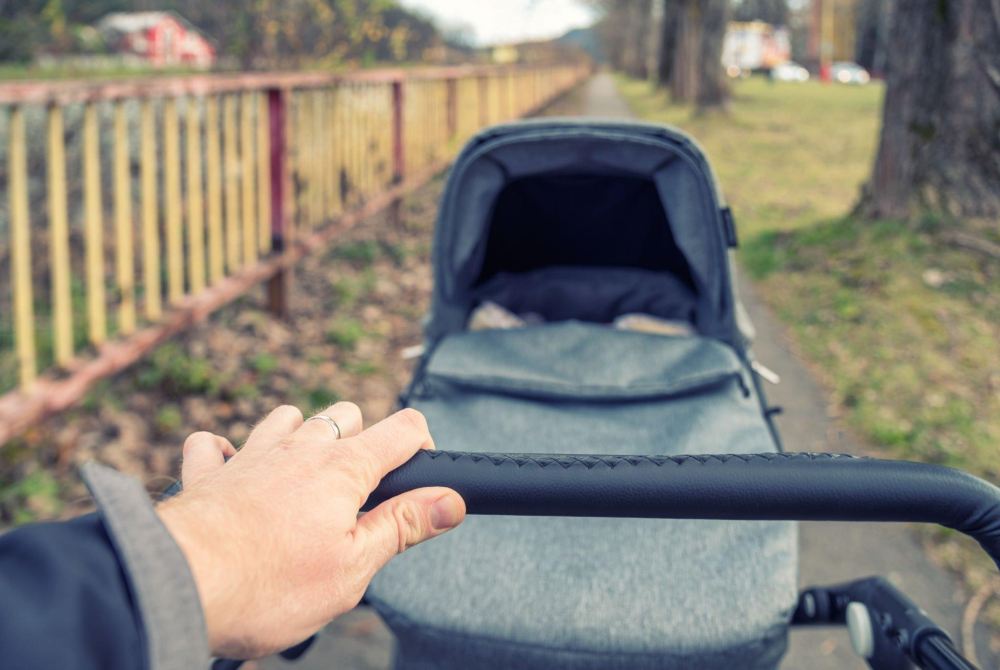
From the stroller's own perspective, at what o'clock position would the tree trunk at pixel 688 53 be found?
The tree trunk is roughly at 12 o'clock from the stroller.

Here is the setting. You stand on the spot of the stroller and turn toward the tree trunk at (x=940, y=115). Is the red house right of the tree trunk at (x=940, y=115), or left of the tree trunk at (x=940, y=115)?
left

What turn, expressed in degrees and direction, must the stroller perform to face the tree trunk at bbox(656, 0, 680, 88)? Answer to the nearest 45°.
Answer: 0° — it already faces it

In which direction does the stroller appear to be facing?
away from the camera

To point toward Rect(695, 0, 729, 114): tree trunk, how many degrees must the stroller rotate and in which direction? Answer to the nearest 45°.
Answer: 0° — it already faces it
